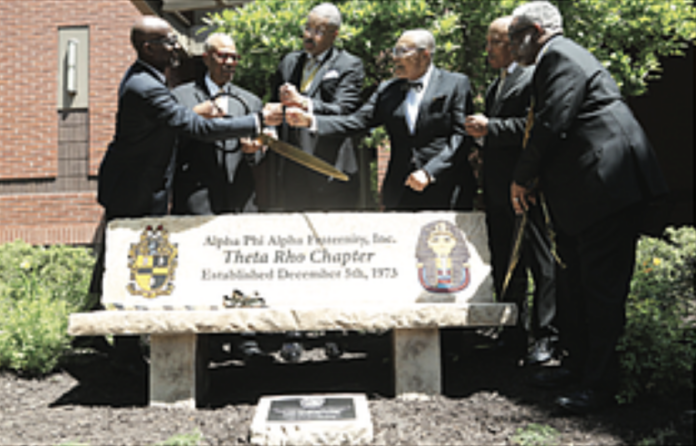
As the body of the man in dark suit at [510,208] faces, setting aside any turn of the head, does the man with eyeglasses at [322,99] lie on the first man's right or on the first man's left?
on the first man's right

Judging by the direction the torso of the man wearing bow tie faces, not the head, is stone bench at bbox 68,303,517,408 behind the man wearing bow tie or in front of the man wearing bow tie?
in front

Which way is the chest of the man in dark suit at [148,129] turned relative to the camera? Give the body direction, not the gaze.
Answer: to the viewer's right

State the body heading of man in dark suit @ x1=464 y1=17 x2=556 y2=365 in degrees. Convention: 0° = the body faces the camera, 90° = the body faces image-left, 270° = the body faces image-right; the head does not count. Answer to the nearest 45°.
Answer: approximately 45°

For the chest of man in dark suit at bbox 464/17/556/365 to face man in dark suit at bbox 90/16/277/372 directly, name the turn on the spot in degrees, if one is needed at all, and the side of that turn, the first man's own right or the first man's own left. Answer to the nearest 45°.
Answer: approximately 45° to the first man's own right

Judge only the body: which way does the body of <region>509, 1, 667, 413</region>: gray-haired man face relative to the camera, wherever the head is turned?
to the viewer's left

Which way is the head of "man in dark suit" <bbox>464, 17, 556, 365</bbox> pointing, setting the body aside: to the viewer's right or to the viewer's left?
to the viewer's left

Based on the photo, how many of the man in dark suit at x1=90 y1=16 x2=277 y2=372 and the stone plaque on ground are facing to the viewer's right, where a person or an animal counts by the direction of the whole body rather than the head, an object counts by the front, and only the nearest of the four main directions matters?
1

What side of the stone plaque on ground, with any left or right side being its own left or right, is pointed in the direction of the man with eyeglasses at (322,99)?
back

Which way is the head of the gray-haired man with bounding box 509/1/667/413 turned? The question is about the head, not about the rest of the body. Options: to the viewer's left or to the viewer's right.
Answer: to the viewer's left

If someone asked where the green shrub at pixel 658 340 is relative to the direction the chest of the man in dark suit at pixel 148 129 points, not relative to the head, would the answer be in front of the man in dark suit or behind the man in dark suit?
in front
